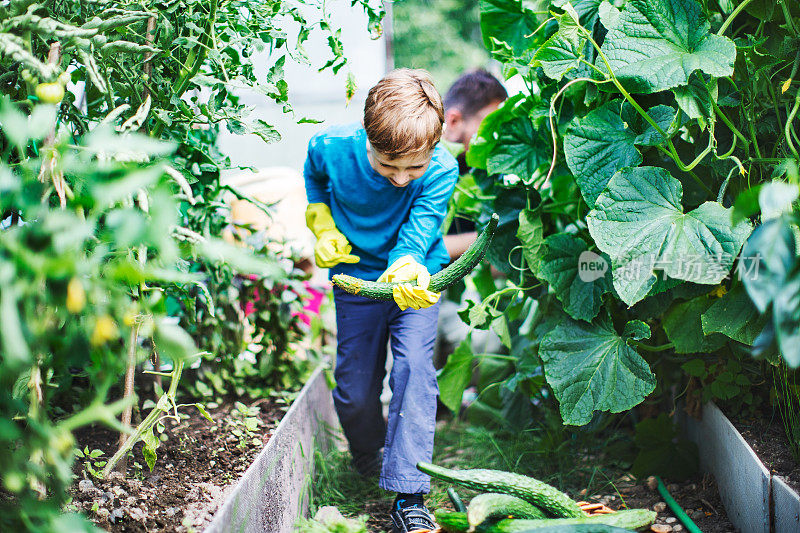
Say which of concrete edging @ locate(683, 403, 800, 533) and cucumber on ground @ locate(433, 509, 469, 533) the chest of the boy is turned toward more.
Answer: the cucumber on ground

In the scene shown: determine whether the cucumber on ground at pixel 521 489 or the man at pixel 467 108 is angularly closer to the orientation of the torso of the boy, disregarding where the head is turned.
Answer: the cucumber on ground

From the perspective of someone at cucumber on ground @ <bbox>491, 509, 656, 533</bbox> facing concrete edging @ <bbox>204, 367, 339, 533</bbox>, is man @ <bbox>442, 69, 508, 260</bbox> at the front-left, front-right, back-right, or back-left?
front-right

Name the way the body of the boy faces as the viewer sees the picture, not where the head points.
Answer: toward the camera

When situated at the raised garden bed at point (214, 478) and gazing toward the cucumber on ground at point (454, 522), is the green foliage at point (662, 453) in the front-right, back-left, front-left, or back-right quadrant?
front-left

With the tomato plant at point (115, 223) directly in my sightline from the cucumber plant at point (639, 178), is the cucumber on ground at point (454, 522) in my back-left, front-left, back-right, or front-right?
front-left
